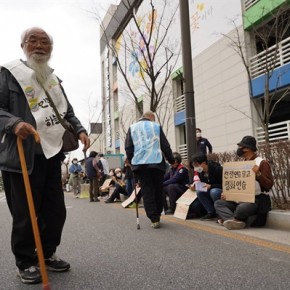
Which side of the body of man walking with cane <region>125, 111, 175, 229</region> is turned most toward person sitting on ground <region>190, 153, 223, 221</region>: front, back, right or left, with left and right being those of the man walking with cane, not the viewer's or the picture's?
right

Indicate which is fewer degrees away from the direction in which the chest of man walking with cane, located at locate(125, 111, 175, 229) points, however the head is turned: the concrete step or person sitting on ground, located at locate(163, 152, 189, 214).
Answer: the person sitting on ground

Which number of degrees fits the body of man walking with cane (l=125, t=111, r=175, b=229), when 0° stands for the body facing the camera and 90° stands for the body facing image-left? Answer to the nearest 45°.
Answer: approximately 180°

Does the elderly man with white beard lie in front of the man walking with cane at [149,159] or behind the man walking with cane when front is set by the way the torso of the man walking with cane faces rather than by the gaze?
behind
